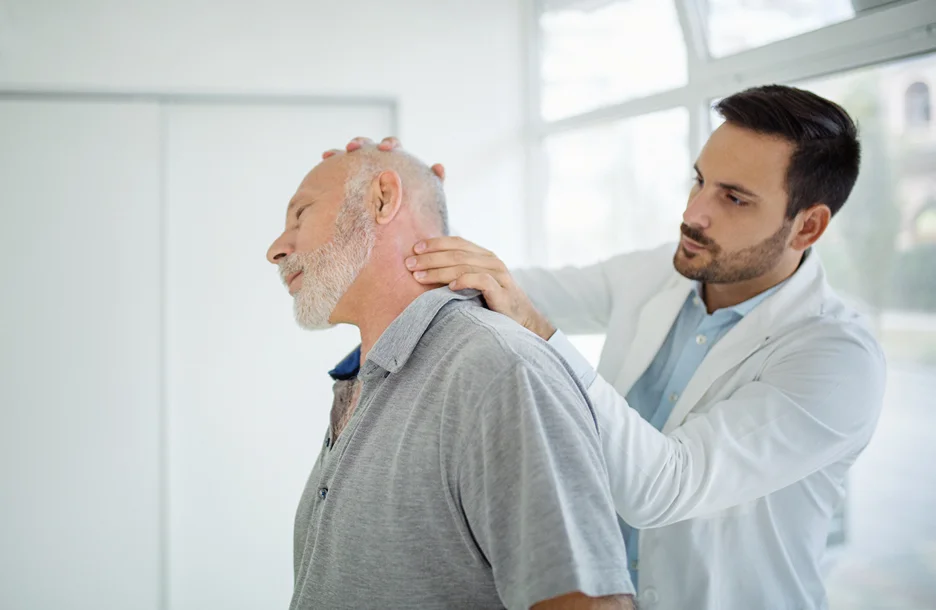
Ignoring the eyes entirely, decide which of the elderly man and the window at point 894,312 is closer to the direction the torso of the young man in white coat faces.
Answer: the elderly man

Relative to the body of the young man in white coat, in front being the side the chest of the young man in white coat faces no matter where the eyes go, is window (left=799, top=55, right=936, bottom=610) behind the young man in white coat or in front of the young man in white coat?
behind

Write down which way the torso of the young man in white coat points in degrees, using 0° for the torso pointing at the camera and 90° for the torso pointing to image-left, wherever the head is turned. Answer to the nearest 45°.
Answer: approximately 45°

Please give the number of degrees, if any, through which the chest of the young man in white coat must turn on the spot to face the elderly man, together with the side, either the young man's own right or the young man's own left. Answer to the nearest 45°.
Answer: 0° — they already face them

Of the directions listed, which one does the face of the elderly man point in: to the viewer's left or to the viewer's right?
to the viewer's left
